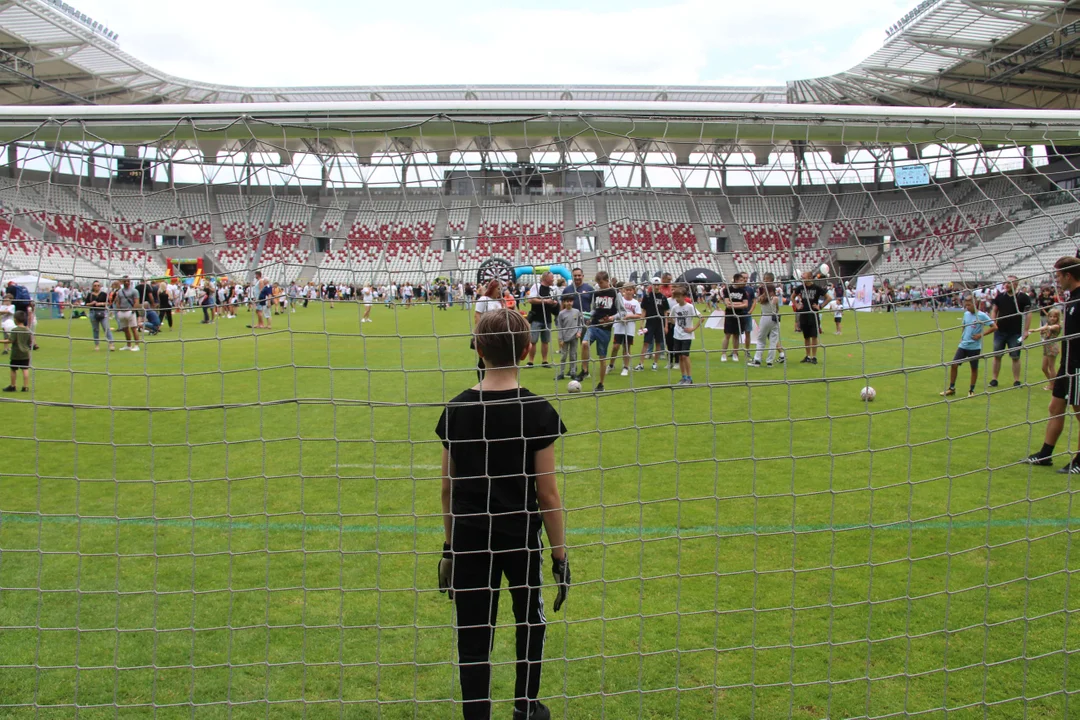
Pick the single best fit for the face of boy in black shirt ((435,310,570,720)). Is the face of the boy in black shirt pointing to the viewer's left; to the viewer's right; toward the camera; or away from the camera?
away from the camera

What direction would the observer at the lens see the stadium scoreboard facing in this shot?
facing the viewer

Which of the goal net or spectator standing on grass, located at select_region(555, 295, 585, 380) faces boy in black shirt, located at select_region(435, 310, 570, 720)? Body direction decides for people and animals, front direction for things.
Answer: the spectator standing on grass

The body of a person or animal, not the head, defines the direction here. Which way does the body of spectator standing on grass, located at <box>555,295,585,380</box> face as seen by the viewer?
toward the camera

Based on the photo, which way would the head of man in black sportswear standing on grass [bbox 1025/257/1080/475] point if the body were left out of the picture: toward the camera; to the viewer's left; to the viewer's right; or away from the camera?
to the viewer's left

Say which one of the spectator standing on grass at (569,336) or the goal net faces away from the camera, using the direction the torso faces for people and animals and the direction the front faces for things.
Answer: the goal net

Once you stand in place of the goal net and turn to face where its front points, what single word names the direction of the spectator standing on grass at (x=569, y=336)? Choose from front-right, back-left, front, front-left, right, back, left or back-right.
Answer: front

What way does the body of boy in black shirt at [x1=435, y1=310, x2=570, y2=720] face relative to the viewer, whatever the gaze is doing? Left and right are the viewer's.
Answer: facing away from the viewer

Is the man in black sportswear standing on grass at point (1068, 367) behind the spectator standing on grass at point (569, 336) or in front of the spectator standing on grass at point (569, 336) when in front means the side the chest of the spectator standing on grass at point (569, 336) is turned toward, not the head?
in front

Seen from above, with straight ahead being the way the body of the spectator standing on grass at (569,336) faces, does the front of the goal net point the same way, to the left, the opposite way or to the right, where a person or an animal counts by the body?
the opposite way

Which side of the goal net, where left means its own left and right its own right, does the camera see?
back

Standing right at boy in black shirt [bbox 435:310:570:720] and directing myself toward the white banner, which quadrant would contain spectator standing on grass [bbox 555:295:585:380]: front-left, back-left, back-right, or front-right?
front-left

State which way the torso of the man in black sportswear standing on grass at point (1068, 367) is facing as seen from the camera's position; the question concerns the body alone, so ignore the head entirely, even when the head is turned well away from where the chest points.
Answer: to the viewer's left

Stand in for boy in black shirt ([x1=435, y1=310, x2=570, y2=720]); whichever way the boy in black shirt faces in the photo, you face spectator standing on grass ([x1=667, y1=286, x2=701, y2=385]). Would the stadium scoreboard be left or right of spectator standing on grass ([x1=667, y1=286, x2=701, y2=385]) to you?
right

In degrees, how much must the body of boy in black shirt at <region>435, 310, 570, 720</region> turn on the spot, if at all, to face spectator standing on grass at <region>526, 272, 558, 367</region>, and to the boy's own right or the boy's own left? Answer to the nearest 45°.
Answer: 0° — they already face them

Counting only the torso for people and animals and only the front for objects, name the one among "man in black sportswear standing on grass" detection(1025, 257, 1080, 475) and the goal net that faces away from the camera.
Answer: the goal net

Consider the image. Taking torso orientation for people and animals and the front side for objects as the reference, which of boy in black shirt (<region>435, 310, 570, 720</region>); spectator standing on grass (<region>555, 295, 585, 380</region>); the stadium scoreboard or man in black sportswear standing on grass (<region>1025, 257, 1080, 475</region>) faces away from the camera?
the boy in black shirt

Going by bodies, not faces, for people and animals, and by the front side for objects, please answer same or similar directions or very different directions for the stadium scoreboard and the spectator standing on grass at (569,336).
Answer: same or similar directions
